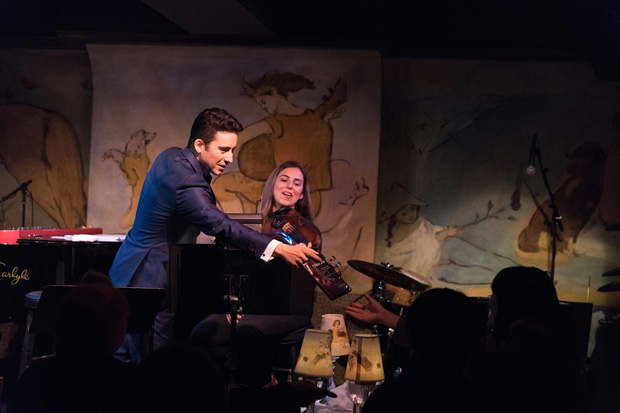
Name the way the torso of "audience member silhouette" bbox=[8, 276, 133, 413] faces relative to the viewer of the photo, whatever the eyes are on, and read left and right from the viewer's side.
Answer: facing away from the viewer

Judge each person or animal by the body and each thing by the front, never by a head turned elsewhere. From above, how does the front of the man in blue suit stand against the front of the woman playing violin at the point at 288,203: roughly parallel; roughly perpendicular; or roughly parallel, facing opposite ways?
roughly perpendicular

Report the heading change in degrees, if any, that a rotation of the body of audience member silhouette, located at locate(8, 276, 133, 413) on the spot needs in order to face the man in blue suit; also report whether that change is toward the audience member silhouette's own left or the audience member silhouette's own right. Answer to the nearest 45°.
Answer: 0° — they already face them

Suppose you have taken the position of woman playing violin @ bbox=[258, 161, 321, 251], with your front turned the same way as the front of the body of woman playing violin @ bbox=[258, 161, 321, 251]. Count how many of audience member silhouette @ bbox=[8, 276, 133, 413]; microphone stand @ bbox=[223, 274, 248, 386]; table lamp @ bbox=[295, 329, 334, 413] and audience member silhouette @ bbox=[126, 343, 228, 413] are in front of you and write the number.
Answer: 4

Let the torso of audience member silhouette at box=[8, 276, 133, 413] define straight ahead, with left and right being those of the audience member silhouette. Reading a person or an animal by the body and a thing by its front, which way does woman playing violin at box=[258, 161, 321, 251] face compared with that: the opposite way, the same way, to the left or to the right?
the opposite way

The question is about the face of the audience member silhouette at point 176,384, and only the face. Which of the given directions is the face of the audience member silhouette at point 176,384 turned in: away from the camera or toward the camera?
away from the camera

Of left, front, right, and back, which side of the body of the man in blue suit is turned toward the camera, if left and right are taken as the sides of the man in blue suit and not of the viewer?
right

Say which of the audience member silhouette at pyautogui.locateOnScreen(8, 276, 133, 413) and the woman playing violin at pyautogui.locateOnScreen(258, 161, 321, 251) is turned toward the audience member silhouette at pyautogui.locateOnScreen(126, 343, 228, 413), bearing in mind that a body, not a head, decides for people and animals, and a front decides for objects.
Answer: the woman playing violin

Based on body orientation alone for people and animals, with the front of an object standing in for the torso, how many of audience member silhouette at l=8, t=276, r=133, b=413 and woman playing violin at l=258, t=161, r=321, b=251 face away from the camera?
1

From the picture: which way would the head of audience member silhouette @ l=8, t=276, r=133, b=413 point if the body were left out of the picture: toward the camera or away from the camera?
away from the camera

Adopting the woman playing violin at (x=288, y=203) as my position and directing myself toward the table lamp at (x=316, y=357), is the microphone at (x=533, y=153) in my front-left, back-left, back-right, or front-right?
back-left
